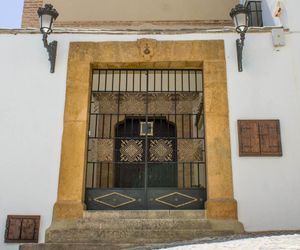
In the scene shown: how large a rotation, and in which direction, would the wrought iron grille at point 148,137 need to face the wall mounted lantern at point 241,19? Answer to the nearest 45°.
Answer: approximately 45° to its left

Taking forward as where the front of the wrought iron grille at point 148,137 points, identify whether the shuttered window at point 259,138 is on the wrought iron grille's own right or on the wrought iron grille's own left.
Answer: on the wrought iron grille's own left

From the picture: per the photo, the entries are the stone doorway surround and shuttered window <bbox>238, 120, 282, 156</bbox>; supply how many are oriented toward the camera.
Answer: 2

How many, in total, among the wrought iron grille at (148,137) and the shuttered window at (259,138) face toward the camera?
2

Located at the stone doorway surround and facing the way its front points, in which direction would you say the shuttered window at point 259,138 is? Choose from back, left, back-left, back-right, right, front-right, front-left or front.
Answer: left

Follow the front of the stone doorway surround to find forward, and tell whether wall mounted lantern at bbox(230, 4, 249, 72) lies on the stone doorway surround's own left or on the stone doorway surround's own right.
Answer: on the stone doorway surround's own left

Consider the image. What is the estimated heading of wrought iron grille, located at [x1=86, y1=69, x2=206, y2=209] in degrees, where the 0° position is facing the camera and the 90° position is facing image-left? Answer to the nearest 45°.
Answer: approximately 0°

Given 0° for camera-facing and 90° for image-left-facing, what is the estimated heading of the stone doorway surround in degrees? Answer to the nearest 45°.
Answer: approximately 0°
